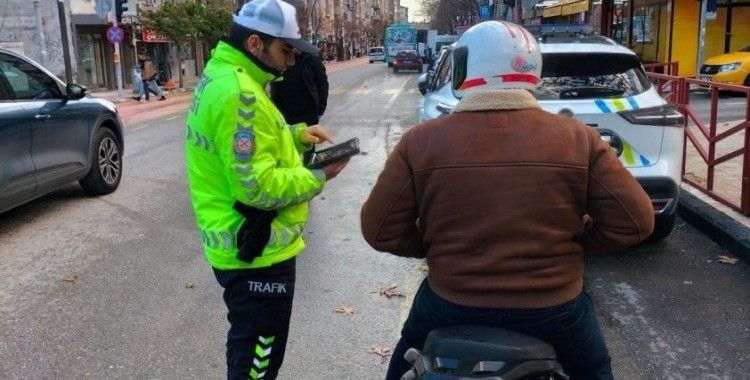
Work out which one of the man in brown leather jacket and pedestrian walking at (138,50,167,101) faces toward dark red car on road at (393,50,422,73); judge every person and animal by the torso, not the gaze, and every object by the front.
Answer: the man in brown leather jacket

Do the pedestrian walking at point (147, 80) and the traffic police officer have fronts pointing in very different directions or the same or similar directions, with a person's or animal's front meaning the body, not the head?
very different directions

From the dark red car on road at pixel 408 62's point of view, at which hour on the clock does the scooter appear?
The scooter is roughly at 6 o'clock from the dark red car on road.

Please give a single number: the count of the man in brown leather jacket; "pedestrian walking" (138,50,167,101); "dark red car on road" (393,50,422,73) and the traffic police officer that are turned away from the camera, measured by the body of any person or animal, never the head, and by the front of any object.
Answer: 2

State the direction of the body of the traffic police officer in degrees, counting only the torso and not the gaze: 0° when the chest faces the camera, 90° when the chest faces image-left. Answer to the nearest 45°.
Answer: approximately 270°

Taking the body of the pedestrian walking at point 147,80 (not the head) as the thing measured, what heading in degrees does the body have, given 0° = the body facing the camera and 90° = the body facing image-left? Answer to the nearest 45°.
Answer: approximately 90°

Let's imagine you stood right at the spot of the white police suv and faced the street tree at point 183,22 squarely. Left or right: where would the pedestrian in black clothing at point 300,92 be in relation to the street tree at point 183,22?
left

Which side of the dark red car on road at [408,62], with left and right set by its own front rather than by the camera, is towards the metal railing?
back

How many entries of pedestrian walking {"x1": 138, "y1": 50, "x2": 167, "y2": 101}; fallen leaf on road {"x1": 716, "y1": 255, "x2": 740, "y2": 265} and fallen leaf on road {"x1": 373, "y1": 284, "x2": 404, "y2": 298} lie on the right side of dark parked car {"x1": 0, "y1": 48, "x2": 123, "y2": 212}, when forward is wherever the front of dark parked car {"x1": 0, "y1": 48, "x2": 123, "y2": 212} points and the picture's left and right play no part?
2

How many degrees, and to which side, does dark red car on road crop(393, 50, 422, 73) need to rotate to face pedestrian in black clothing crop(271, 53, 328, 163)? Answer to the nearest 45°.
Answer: approximately 180°

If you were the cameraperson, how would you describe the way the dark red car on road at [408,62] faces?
facing away from the viewer

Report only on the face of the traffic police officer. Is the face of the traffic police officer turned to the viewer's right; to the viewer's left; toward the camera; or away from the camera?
to the viewer's right

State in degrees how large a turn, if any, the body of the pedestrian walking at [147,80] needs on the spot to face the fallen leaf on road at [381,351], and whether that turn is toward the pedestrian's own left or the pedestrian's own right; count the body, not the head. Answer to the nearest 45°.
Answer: approximately 90° to the pedestrian's own left
